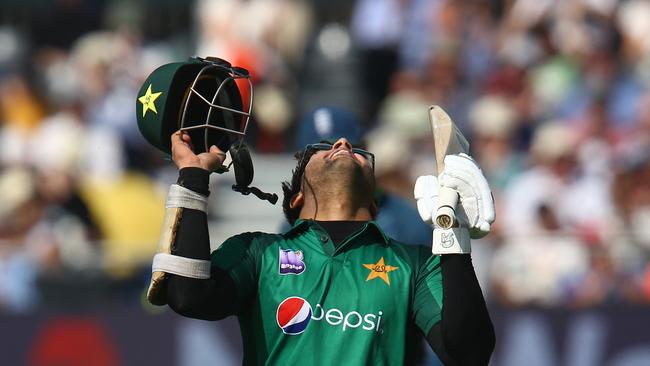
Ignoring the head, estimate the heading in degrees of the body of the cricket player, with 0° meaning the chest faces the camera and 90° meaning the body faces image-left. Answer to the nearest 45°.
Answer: approximately 0°
